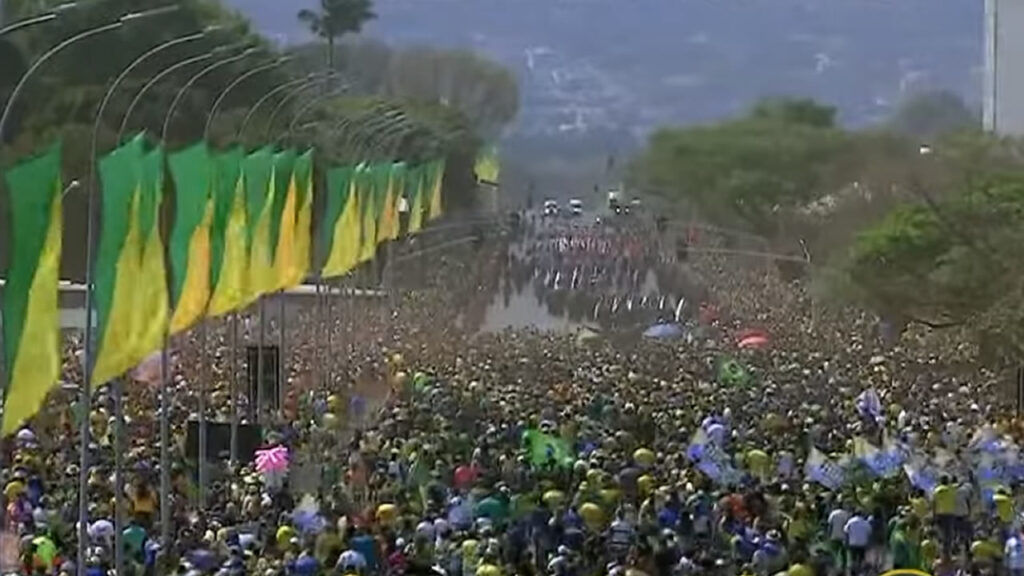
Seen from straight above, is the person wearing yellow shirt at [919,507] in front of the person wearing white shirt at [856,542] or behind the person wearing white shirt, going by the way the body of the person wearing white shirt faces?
in front

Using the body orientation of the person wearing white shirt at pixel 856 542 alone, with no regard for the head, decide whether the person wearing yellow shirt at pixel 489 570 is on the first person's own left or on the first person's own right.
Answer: on the first person's own left

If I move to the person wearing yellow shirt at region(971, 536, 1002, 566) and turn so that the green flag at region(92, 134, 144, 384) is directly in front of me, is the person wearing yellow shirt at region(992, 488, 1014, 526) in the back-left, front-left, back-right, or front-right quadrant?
back-right

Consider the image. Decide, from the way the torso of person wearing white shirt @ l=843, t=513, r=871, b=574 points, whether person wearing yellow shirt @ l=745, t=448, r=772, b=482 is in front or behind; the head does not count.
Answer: in front

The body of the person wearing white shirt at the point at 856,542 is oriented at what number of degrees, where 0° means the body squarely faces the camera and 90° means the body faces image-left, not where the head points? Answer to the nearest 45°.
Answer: approximately 180°

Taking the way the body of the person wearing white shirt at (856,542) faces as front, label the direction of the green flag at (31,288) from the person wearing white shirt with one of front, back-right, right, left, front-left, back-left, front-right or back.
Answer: back-left

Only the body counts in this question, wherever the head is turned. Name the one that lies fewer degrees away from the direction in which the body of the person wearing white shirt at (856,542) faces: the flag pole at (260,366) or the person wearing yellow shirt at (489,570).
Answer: the flag pole

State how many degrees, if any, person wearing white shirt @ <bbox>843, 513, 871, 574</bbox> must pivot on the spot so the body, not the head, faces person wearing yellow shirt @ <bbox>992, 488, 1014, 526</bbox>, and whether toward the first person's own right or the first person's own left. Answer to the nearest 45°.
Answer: approximately 45° to the first person's own right

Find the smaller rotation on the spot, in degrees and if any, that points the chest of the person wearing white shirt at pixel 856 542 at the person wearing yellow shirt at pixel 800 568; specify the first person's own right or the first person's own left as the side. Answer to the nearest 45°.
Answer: approximately 180°

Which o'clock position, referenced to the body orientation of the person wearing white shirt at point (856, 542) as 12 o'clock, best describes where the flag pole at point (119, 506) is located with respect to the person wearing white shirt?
The flag pole is roughly at 8 o'clock from the person wearing white shirt.

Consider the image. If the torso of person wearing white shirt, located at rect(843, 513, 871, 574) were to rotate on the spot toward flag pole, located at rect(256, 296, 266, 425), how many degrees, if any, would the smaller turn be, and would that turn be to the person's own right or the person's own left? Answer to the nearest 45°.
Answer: approximately 45° to the person's own left

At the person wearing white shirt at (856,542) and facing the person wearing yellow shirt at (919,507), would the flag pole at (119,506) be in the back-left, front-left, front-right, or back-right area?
back-left
